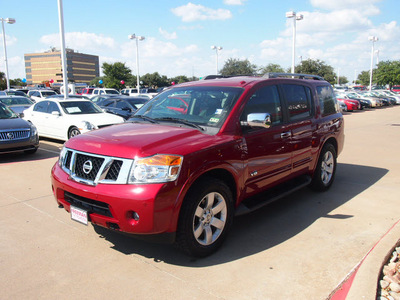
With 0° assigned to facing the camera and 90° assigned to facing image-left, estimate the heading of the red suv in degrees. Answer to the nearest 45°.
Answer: approximately 45°

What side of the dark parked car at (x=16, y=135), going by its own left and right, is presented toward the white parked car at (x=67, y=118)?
left

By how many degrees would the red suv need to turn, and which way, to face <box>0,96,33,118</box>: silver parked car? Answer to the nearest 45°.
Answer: approximately 90° to its right

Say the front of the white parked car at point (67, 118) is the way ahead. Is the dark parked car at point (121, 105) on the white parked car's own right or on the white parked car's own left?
on the white parked car's own left

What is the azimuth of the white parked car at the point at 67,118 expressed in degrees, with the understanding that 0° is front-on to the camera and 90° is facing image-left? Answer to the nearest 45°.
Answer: approximately 315°

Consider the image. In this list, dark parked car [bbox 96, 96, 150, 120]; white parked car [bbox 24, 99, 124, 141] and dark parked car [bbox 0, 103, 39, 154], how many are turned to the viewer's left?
0

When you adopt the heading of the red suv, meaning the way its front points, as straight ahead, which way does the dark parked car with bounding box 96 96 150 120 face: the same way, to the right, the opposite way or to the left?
to the left

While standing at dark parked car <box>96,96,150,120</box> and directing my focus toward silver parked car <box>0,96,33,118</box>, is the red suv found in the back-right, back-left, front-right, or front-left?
back-left

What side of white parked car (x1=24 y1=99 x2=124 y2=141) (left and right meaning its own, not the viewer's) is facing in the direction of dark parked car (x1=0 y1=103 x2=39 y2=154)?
right

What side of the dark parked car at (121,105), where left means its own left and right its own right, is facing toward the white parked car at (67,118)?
right

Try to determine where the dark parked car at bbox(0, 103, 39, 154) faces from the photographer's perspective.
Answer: facing the viewer and to the right of the viewer

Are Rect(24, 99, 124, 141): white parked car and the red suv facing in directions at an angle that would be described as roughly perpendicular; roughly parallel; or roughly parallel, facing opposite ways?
roughly perpendicular

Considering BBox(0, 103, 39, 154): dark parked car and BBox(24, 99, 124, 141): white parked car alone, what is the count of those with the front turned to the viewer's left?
0
